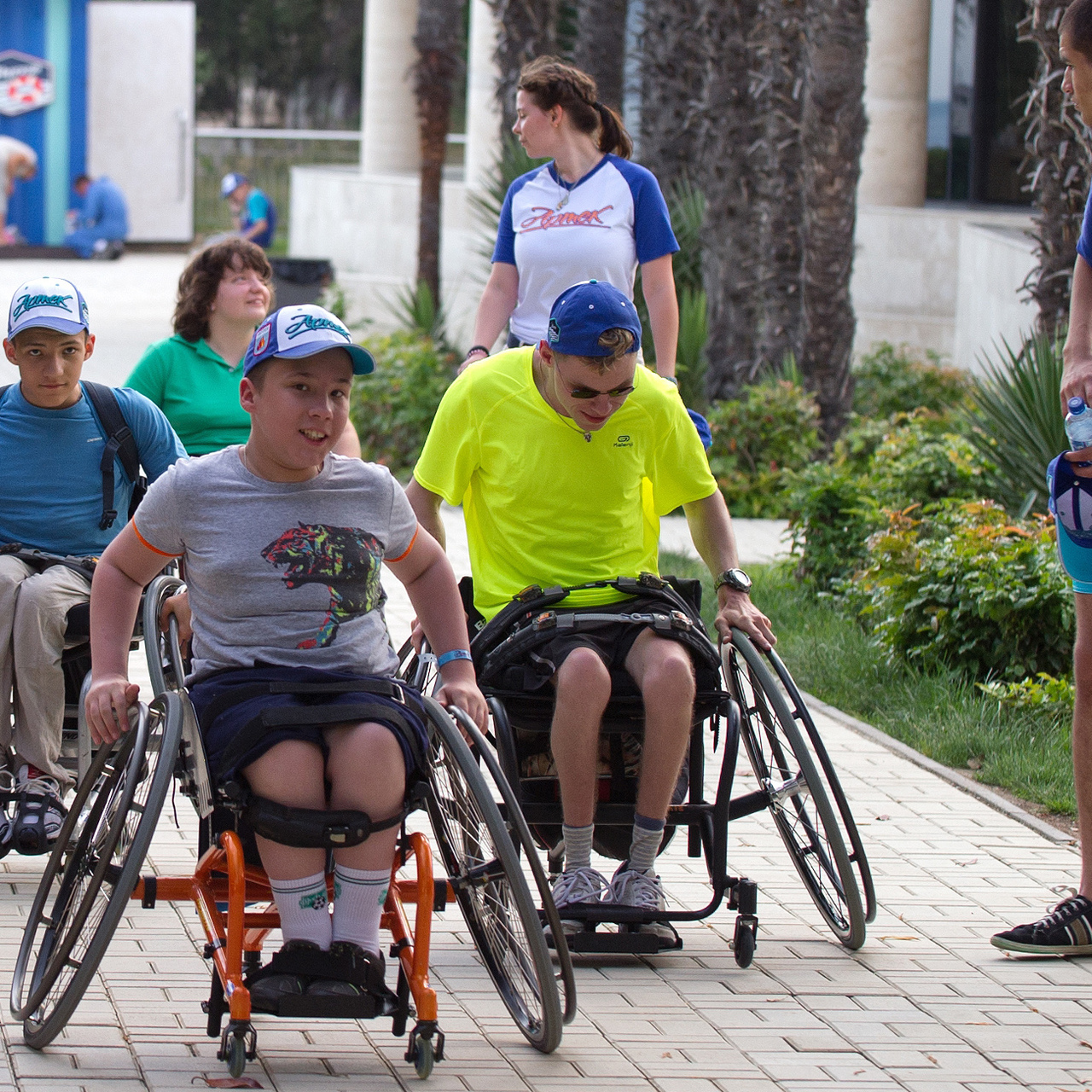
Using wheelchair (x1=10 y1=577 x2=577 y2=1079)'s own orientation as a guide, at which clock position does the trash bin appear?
The trash bin is roughly at 6 o'clock from the wheelchair.

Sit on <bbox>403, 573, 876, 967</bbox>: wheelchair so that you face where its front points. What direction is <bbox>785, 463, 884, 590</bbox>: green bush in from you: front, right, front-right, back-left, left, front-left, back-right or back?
back

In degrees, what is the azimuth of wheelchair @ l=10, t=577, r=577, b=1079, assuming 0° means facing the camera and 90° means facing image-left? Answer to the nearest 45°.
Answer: approximately 0°

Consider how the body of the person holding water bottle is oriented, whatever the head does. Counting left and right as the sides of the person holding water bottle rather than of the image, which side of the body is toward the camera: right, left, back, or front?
left

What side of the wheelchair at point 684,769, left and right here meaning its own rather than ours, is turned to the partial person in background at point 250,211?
back

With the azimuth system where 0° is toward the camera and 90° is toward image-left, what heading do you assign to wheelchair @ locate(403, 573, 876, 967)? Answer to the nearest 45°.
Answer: approximately 0°
